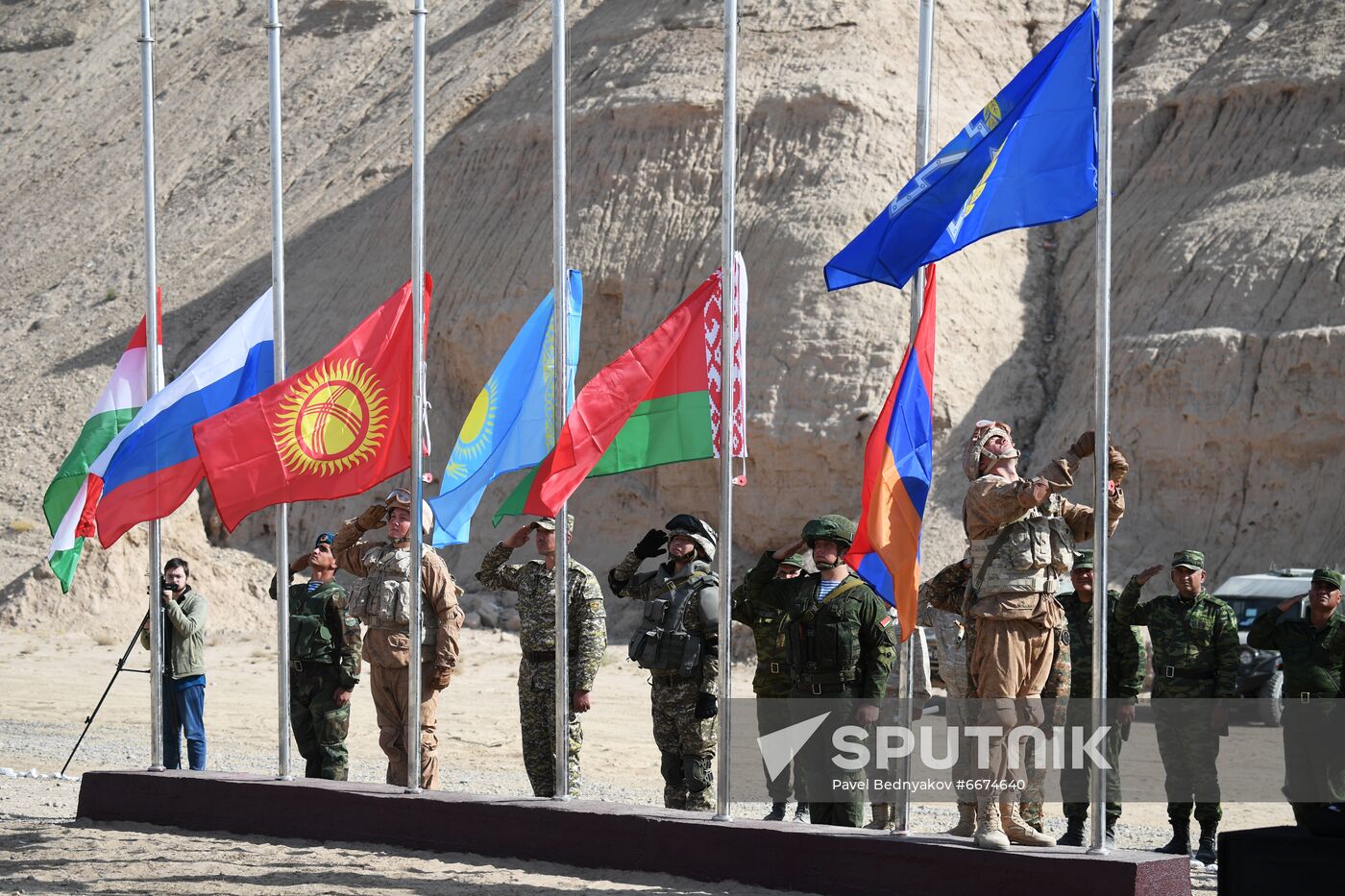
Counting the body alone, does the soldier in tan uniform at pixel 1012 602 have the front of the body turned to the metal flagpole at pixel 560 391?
no

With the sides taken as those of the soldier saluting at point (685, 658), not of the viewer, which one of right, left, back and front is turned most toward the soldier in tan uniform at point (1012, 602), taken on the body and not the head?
left

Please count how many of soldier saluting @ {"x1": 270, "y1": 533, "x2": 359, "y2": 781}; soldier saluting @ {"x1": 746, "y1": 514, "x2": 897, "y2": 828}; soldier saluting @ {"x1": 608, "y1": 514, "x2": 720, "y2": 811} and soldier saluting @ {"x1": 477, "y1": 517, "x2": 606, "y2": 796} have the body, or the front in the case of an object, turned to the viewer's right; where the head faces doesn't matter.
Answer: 0

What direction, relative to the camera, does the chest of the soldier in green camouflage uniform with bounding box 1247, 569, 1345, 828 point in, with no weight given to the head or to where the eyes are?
toward the camera

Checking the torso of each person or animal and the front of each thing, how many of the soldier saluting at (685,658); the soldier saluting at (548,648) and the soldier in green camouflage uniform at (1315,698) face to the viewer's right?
0

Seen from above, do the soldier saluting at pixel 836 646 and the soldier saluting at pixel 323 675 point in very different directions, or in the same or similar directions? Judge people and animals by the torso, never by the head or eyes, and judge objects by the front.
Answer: same or similar directions

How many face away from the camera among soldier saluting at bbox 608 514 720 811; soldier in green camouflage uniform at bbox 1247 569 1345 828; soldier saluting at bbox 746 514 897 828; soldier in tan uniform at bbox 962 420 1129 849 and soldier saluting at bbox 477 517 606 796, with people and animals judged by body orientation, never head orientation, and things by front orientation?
0

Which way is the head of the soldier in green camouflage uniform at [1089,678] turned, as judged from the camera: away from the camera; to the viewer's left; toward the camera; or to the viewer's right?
toward the camera

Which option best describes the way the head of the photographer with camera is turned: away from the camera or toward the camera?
toward the camera

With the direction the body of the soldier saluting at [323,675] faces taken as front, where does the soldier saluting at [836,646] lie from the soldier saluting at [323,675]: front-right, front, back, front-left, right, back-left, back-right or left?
left

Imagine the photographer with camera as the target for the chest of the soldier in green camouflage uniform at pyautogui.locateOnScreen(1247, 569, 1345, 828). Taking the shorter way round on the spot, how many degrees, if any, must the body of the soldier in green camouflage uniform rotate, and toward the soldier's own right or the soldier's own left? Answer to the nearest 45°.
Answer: approximately 90° to the soldier's own right

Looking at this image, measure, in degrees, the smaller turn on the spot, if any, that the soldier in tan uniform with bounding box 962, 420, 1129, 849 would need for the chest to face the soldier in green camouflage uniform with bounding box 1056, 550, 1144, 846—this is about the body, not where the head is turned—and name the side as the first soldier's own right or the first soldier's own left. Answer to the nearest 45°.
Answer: approximately 135° to the first soldier's own left

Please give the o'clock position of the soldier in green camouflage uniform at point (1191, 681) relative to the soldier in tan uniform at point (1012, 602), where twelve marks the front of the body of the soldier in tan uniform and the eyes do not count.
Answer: The soldier in green camouflage uniform is roughly at 8 o'clock from the soldier in tan uniform.

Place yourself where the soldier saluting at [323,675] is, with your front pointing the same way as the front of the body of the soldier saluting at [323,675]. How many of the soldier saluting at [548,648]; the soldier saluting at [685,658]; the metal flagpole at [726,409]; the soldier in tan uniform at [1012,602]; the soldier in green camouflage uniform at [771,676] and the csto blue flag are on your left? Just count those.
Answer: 6

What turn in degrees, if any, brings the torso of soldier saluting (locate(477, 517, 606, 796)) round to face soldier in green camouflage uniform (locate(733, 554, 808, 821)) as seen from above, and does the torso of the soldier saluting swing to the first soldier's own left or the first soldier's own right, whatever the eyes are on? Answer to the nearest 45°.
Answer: approximately 135° to the first soldier's own left

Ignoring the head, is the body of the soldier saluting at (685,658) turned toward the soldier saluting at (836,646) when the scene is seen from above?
no

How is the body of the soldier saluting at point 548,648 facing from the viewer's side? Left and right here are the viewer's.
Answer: facing the viewer and to the left of the viewer

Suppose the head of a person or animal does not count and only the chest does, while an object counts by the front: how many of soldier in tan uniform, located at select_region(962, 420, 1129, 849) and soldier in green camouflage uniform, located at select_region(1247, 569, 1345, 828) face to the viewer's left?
0

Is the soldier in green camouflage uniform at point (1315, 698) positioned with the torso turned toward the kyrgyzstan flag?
no
